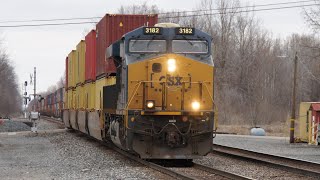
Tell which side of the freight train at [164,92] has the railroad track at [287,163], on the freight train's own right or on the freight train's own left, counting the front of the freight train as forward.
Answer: on the freight train's own left

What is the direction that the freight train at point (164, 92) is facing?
toward the camera
